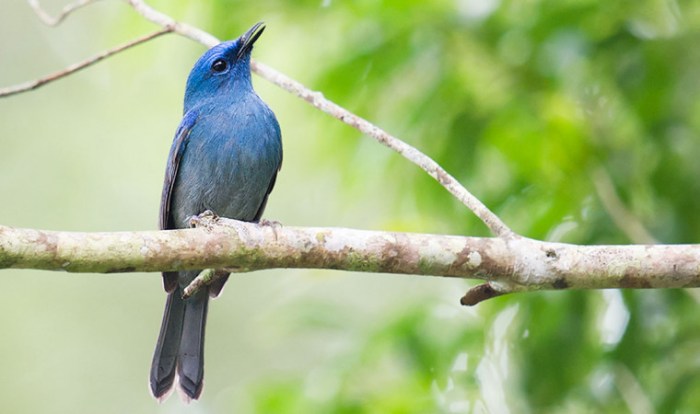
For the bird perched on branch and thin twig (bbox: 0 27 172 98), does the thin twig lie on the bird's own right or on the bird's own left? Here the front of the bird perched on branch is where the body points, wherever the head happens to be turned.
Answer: on the bird's own right
